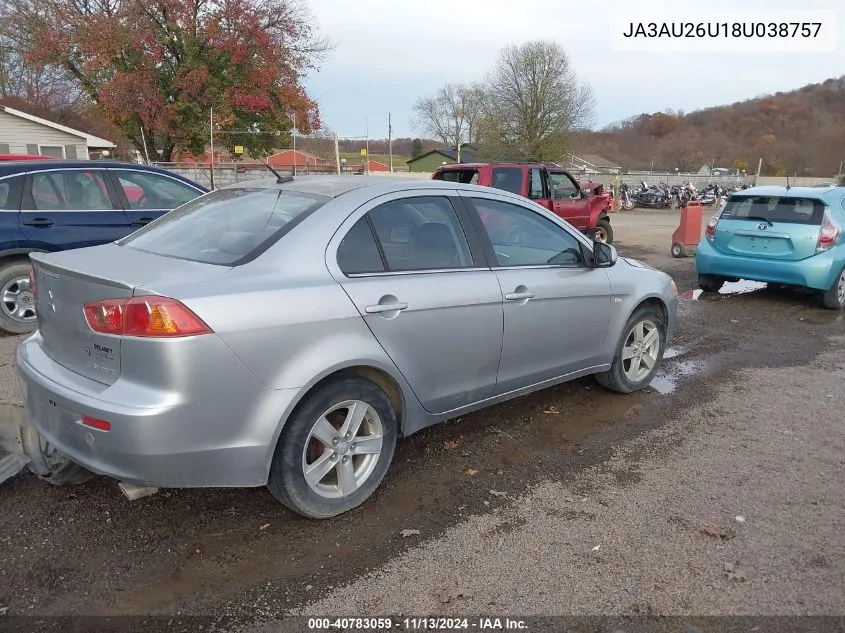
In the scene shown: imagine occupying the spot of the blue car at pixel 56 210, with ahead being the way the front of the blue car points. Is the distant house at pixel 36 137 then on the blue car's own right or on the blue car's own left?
on the blue car's own left

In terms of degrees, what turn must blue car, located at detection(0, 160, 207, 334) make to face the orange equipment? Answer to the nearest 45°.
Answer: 0° — it already faces it

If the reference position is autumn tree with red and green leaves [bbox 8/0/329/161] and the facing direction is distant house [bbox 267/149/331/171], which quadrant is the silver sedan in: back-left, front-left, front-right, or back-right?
back-right

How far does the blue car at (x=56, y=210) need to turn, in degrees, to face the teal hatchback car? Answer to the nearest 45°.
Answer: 0° — it already faces it

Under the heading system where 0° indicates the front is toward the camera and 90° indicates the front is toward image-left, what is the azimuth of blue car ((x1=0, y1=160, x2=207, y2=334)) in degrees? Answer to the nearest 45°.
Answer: approximately 270°

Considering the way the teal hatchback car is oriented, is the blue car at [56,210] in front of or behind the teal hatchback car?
behind

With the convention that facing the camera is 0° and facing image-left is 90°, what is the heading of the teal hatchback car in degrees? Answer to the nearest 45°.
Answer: approximately 225°

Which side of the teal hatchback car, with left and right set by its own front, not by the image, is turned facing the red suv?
left
